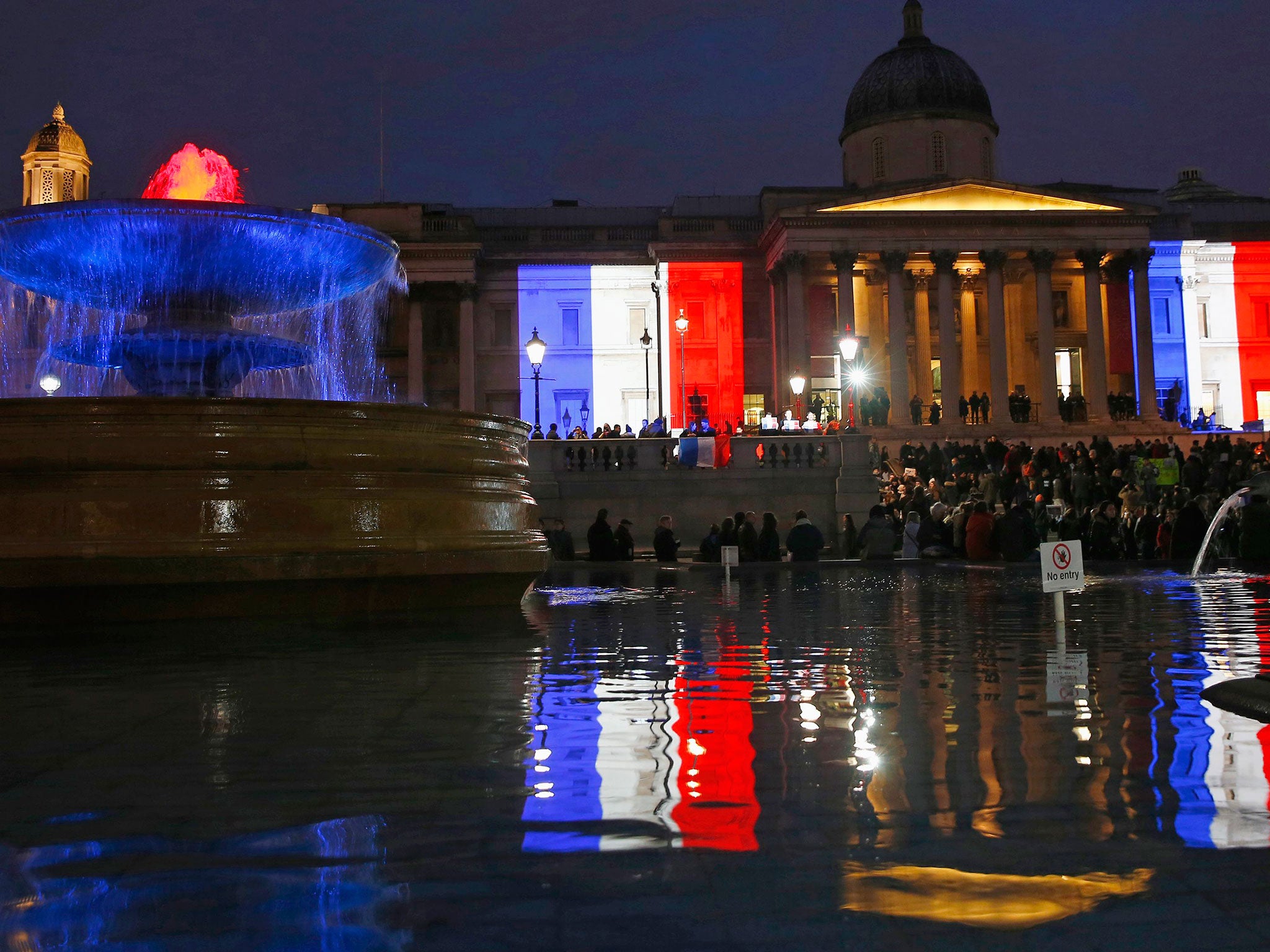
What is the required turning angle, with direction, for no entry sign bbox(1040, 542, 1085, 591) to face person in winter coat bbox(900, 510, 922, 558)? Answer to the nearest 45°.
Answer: approximately 180°

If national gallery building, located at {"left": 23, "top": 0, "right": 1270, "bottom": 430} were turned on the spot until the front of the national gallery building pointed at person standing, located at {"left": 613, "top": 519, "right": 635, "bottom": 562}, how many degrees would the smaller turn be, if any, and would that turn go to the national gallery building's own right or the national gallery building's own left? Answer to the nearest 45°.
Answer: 0° — it already faces them

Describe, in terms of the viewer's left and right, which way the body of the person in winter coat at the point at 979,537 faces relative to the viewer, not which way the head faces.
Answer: facing away from the viewer

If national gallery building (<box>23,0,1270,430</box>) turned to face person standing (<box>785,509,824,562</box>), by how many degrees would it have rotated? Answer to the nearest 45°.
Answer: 0° — it already faces them

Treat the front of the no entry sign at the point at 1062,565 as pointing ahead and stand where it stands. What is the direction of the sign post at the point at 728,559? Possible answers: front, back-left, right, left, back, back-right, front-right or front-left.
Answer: back-right

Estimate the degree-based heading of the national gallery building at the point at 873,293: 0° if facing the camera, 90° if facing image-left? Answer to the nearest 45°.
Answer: approximately 0°
